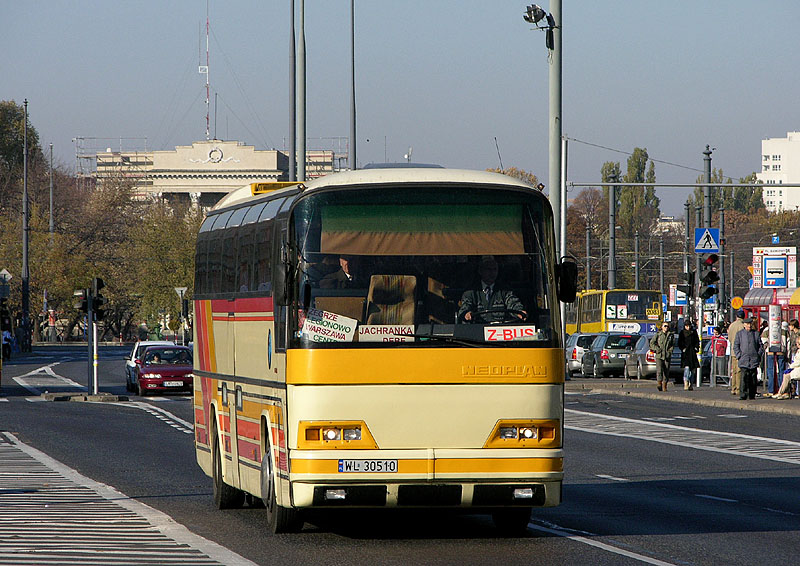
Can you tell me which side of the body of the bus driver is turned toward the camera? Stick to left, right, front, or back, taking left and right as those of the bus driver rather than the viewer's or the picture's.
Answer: front

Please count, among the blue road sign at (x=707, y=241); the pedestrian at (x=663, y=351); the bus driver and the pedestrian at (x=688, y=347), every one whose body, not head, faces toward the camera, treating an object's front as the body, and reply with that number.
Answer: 4

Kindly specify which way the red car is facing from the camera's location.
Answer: facing the viewer

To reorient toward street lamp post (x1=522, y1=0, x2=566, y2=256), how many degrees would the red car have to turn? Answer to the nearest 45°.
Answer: approximately 45° to its left

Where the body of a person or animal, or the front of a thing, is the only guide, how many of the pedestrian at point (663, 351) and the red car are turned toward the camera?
2

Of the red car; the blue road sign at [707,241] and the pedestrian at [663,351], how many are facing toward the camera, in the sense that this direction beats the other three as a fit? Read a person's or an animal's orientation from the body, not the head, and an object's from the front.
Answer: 3

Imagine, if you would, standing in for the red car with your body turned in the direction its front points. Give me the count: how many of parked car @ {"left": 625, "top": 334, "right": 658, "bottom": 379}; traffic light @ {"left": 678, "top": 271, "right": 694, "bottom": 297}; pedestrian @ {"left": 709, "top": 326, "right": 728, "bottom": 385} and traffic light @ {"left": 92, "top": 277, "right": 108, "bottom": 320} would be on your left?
3

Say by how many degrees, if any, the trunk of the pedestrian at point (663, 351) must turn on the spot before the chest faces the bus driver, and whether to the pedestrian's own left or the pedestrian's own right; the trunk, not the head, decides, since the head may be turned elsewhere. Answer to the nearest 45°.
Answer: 0° — they already face them

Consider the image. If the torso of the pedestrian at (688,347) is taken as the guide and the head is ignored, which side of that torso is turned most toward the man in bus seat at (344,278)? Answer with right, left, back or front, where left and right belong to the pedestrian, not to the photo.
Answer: front

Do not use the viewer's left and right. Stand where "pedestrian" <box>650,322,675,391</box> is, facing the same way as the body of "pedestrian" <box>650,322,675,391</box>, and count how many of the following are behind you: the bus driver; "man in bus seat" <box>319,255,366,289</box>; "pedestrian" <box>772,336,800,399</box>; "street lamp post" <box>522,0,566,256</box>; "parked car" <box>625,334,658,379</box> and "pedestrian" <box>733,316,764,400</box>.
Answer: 1

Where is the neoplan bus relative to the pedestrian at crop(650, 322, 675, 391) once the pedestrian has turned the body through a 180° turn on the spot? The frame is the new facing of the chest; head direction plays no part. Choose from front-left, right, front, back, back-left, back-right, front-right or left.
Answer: back
